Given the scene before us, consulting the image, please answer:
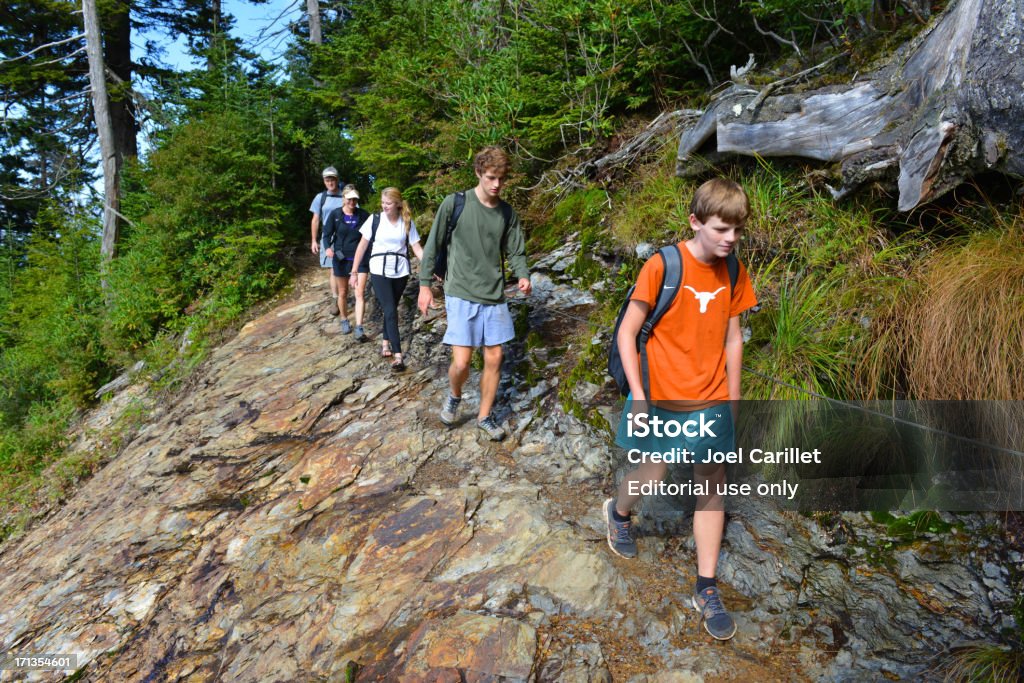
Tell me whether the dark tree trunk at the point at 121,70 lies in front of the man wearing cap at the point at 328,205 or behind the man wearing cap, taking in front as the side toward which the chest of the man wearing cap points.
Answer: behind

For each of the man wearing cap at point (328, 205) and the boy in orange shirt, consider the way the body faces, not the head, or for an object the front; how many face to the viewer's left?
0

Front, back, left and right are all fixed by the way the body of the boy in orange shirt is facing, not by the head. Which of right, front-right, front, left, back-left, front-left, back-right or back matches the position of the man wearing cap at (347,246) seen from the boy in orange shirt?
back

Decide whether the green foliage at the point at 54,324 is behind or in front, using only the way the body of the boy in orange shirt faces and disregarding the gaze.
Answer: behind

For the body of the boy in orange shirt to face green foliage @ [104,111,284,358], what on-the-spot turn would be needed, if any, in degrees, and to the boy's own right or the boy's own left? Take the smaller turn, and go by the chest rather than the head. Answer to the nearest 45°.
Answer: approximately 180°

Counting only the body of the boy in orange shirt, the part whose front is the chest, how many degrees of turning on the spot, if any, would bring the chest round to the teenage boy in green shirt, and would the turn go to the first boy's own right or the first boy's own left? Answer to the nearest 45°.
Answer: approximately 180°

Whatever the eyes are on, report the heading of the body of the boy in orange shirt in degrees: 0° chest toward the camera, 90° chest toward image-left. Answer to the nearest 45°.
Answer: approximately 315°

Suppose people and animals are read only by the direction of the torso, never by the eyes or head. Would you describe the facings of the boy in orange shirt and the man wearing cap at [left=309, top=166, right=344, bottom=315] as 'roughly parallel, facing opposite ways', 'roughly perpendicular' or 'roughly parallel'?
roughly parallel

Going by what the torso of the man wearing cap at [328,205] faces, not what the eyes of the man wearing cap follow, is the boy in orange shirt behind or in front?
in front

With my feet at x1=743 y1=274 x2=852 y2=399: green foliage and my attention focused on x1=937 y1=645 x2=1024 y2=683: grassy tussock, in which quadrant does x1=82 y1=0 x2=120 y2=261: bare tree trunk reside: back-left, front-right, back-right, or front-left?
back-right

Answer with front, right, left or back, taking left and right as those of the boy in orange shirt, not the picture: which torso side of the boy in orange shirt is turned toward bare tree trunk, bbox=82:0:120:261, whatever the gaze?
back

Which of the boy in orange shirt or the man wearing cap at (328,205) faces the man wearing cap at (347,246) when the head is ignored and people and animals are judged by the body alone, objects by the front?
the man wearing cap at (328,205)

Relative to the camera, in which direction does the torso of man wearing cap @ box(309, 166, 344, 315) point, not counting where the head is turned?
toward the camera
